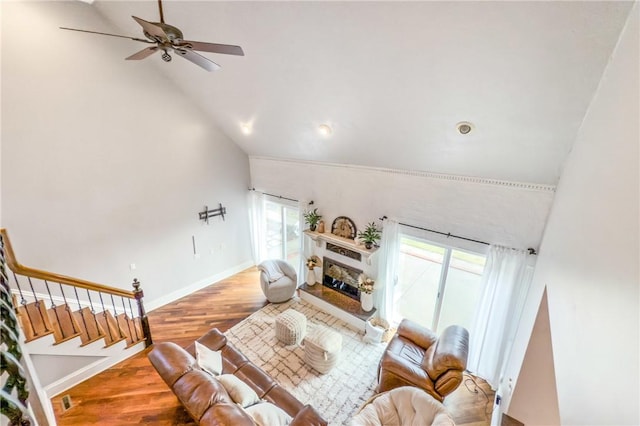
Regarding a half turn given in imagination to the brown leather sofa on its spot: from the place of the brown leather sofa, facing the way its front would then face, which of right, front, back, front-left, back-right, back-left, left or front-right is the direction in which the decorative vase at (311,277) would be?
back

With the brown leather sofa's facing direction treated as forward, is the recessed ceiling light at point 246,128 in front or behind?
in front

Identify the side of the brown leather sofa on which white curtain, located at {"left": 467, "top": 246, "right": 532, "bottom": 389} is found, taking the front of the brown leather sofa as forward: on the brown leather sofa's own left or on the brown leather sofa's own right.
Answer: on the brown leather sofa's own right

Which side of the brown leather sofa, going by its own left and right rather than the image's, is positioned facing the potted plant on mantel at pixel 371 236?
front

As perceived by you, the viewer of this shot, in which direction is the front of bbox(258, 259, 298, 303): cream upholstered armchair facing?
facing the viewer and to the right of the viewer

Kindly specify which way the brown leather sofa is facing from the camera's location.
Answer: facing away from the viewer and to the right of the viewer

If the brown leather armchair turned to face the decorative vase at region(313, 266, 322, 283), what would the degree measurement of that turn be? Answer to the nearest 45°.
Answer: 0° — it already faces it

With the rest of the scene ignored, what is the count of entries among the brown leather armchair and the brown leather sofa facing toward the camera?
0

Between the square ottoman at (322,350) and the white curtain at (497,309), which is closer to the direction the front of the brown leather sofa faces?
the square ottoman

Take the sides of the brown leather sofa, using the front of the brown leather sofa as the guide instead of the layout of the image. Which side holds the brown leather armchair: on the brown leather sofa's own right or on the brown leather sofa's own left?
on the brown leather sofa's own right

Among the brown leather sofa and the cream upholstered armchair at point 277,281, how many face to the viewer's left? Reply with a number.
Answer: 0

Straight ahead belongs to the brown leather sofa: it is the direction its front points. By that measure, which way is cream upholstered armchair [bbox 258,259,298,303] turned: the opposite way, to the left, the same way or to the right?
to the right

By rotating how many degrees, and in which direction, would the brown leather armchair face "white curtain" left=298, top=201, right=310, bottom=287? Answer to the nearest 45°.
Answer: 0° — it already faces it
